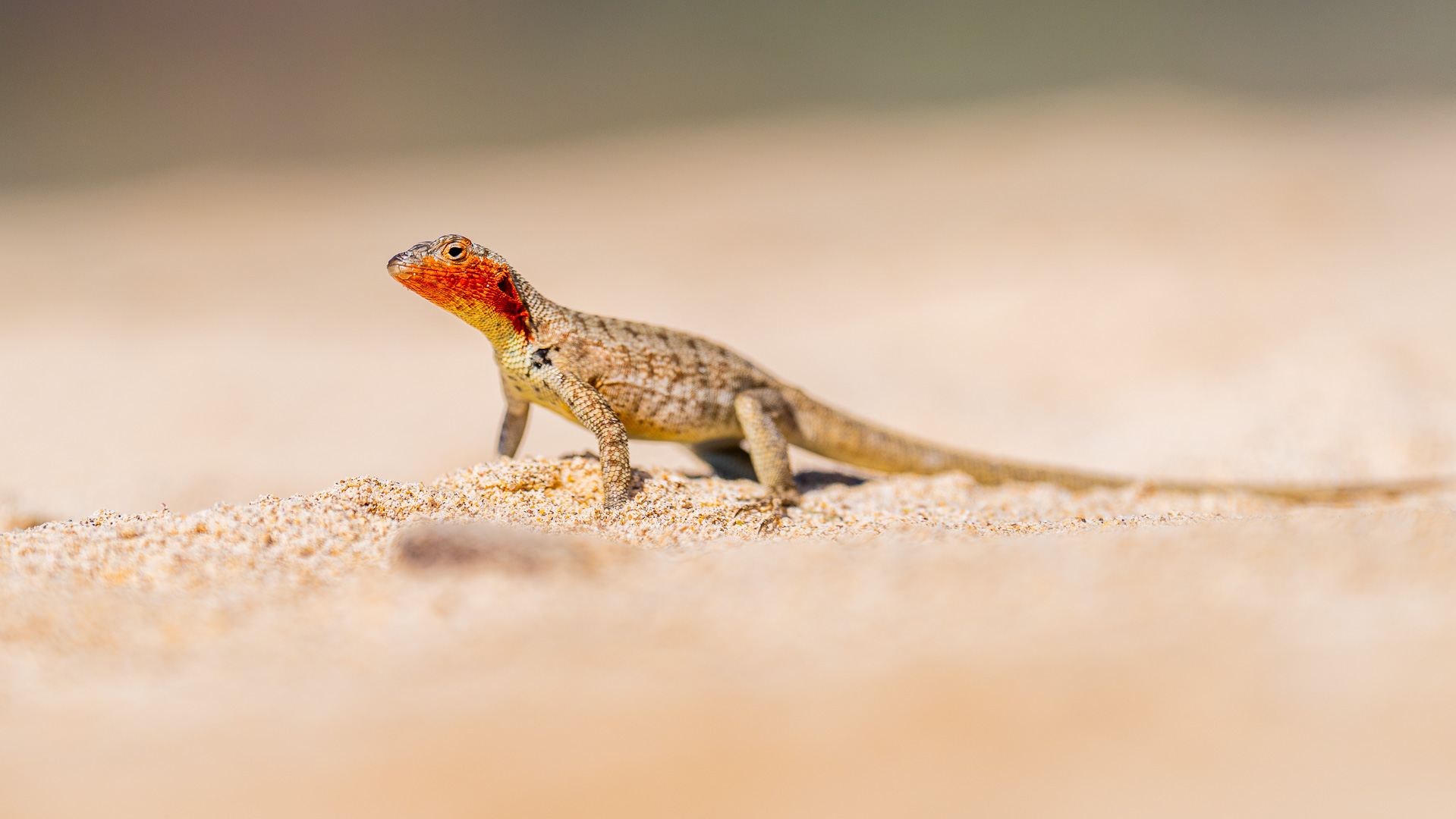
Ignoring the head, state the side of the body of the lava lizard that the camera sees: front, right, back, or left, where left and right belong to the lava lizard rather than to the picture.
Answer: left
